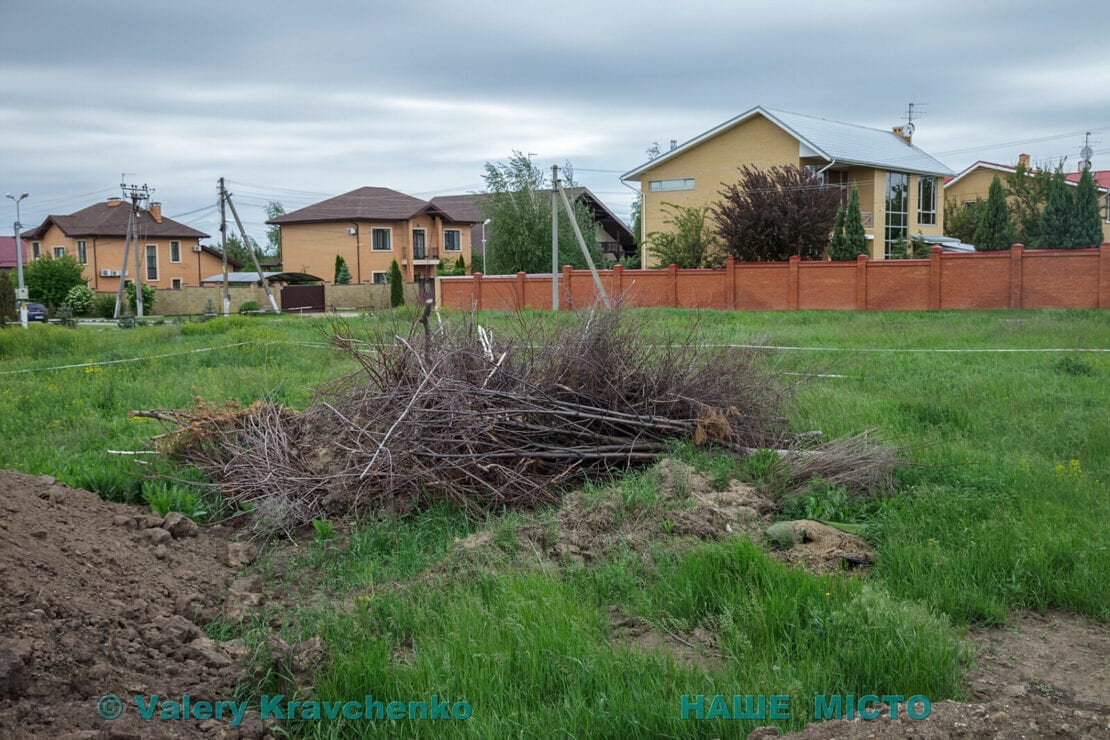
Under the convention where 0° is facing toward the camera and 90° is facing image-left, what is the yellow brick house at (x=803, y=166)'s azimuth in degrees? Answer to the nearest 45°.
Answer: approximately 315°

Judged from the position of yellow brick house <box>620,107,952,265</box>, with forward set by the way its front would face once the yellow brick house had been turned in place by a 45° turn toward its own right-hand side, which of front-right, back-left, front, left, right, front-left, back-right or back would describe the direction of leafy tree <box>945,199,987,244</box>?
back-left

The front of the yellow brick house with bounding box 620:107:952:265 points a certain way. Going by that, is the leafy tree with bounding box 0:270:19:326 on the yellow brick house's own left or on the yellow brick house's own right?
on the yellow brick house's own right

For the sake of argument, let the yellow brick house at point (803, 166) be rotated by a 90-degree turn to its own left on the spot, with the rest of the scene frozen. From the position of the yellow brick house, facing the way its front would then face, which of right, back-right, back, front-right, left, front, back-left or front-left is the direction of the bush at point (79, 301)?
back-left

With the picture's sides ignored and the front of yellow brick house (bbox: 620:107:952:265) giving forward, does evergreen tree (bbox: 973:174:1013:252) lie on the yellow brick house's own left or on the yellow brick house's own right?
on the yellow brick house's own left

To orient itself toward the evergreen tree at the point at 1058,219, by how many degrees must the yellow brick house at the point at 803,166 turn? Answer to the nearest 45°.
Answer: approximately 45° to its left

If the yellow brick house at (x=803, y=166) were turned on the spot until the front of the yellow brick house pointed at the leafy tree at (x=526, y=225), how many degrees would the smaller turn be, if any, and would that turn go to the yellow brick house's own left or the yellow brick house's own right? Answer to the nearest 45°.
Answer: approximately 135° to the yellow brick house's own right

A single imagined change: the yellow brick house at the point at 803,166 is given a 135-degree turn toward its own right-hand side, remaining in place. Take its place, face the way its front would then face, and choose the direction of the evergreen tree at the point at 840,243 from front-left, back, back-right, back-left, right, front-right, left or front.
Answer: left

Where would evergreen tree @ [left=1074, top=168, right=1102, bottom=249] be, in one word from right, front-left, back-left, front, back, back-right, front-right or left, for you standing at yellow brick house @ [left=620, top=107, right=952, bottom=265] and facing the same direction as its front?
front-left

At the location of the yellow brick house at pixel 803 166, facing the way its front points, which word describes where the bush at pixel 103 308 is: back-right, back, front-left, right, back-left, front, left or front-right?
back-right
